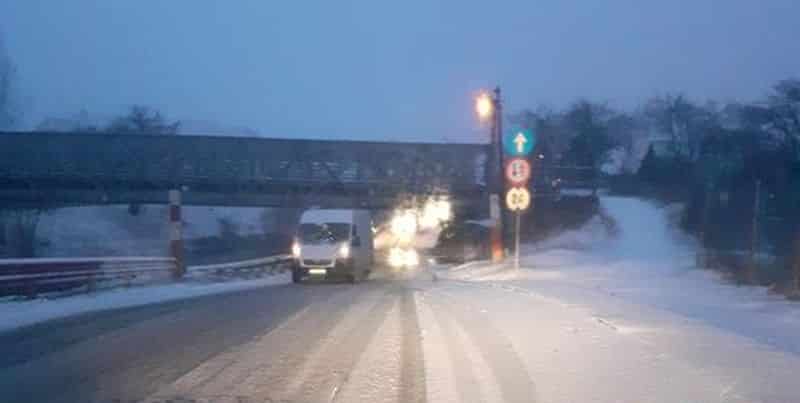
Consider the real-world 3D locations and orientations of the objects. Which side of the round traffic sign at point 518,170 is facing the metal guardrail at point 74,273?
right

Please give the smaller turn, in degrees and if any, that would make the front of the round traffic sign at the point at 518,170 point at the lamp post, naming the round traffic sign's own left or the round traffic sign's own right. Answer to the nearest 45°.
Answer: approximately 180°

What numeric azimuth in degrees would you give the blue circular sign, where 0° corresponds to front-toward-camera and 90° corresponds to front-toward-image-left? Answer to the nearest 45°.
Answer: approximately 0°

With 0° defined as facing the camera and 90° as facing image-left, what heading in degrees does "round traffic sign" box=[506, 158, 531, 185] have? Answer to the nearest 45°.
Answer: approximately 0°

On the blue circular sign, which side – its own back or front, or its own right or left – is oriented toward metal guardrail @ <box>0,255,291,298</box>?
right

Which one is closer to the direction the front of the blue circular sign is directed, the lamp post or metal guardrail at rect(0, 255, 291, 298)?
the metal guardrail

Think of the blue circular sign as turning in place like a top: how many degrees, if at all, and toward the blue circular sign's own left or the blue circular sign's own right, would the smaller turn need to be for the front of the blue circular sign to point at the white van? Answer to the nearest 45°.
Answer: approximately 135° to the blue circular sign's own right

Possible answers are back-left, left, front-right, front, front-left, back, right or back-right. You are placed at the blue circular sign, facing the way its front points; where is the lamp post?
back

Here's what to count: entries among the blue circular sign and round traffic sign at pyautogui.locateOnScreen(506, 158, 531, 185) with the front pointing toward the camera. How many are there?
2
